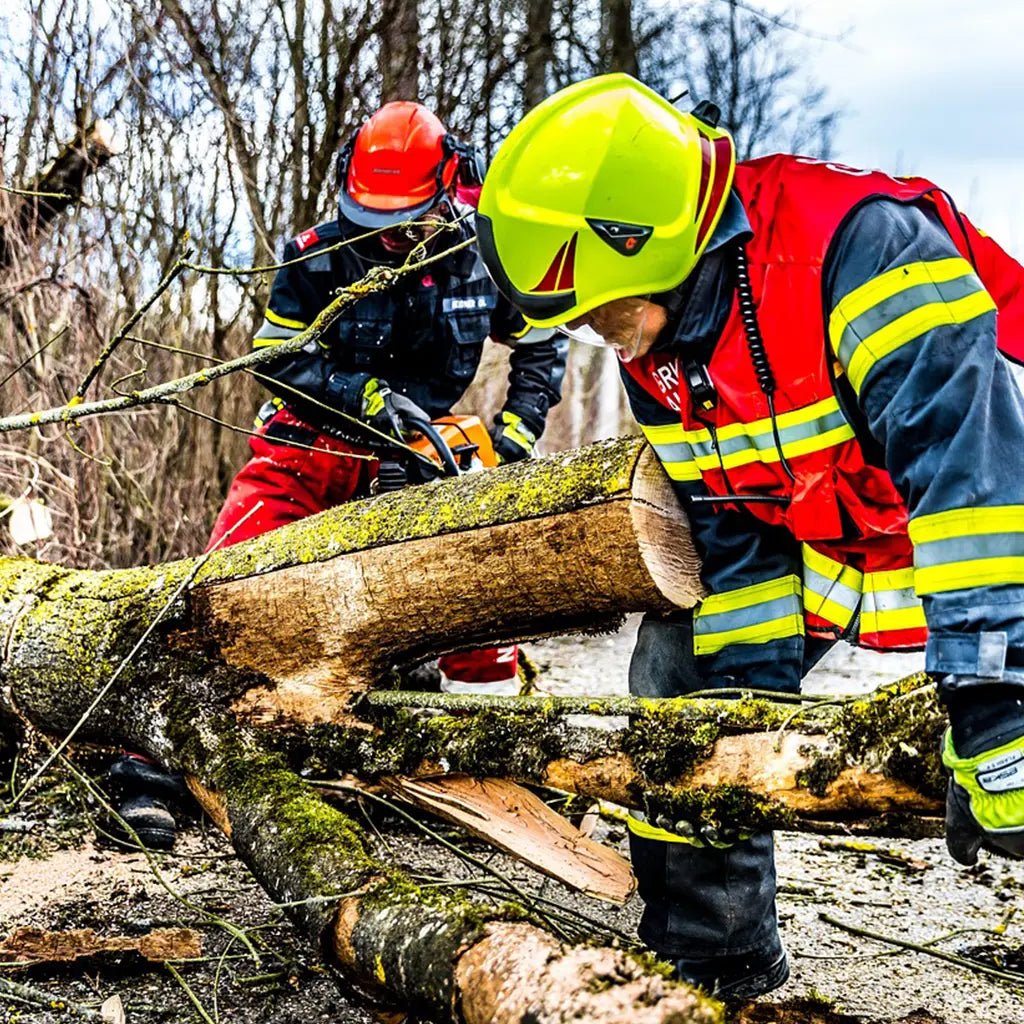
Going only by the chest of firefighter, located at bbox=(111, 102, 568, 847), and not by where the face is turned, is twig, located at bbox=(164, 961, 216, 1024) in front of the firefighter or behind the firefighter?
in front

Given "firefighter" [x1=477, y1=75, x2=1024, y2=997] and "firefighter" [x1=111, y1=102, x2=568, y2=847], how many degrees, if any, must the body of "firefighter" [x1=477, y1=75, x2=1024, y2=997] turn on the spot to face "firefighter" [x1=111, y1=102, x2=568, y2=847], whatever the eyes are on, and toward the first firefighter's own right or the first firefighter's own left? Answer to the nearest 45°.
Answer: approximately 90° to the first firefighter's own right

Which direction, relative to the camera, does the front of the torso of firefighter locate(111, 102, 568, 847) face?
toward the camera

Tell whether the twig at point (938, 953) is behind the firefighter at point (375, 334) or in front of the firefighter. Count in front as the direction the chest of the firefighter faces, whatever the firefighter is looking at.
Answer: in front

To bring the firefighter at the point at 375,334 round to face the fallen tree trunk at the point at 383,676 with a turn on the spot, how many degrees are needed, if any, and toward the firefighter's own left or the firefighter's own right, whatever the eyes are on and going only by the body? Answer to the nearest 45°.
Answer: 0° — they already face it

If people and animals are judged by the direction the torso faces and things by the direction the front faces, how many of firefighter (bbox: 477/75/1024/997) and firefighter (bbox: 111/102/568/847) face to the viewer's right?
0

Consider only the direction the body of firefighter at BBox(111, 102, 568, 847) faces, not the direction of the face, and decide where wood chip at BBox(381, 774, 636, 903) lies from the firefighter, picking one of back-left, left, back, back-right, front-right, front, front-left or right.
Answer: front

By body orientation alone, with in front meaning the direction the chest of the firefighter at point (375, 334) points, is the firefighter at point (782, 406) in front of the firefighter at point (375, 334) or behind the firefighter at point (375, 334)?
in front

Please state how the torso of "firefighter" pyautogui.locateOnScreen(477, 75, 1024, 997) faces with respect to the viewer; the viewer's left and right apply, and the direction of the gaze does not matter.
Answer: facing the viewer and to the left of the viewer
